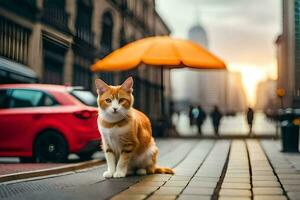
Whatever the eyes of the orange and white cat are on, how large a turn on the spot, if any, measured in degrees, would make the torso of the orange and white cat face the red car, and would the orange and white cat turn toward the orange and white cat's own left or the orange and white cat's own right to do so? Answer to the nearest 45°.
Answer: approximately 90° to the orange and white cat's own right

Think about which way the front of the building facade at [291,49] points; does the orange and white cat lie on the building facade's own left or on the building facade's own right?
on the building facade's own left

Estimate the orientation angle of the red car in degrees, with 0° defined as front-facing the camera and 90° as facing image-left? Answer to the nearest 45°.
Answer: approximately 135°

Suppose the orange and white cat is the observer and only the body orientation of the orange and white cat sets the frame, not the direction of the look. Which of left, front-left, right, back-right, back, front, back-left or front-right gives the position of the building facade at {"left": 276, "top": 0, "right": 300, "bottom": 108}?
back

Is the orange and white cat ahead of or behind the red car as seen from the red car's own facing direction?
behind

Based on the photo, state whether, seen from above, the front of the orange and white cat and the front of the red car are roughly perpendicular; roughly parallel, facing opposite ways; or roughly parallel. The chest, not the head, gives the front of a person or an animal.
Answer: roughly perpendicular

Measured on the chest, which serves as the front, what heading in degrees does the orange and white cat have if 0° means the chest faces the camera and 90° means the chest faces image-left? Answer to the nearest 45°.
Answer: approximately 45°

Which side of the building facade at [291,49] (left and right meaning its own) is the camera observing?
left

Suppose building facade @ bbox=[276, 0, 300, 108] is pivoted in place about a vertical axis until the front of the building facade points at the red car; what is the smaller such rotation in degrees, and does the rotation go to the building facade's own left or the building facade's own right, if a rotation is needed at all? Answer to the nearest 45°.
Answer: approximately 45° to the building facade's own left
